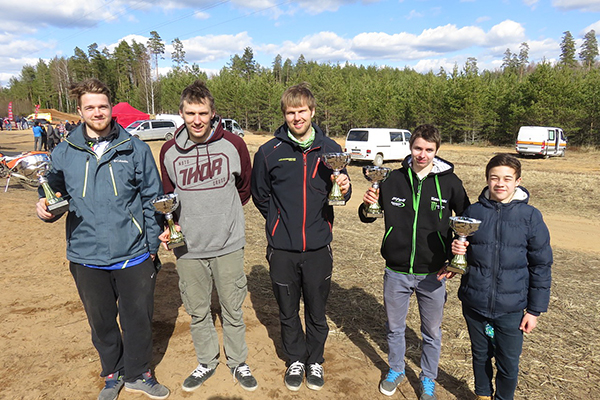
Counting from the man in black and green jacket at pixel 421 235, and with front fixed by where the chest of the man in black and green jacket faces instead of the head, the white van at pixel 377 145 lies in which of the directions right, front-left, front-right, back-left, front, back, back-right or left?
back

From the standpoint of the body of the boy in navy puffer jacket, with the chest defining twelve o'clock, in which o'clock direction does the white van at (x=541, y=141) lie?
The white van is roughly at 6 o'clock from the boy in navy puffer jacket.
